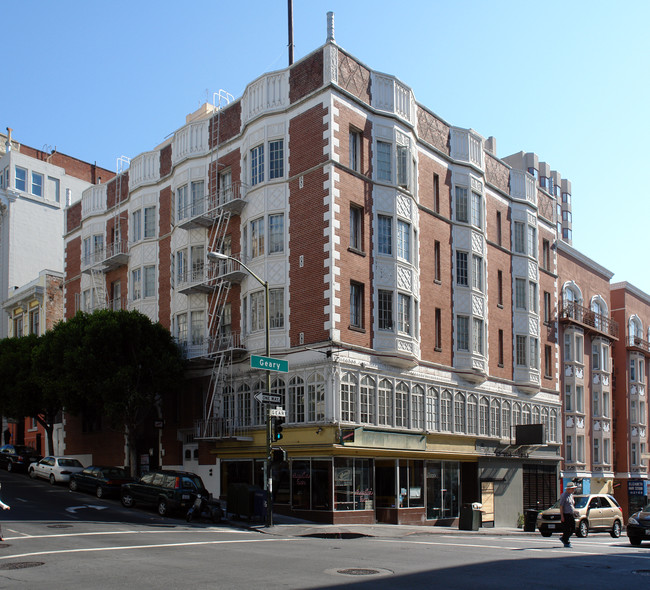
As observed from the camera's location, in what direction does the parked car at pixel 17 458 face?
facing away from the viewer and to the left of the viewer

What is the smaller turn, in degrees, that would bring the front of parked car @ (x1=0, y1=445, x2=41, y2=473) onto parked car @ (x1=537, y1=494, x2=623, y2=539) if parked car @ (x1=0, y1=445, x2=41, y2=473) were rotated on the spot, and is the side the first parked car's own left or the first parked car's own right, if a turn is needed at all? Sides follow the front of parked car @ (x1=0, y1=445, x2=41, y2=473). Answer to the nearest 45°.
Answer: approximately 180°

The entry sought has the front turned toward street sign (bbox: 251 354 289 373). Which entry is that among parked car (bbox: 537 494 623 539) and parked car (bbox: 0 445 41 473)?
parked car (bbox: 537 494 623 539)

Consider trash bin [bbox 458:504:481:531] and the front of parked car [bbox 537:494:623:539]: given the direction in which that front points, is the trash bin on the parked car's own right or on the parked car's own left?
on the parked car's own right

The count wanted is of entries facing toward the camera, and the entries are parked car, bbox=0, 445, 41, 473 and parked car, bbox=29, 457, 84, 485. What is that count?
0

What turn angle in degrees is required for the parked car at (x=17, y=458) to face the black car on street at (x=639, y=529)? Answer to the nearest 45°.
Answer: approximately 180°

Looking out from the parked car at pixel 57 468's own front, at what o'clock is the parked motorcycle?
The parked motorcycle is roughly at 7 o'clock from the parked car.

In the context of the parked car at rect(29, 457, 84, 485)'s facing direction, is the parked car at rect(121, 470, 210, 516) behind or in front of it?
behind

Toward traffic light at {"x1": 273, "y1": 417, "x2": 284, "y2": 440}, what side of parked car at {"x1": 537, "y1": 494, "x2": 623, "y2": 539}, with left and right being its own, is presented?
front

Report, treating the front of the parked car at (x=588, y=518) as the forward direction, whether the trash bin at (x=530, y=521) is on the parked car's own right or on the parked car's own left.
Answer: on the parked car's own right

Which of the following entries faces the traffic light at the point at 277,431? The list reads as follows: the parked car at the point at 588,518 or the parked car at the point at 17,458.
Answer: the parked car at the point at 588,518

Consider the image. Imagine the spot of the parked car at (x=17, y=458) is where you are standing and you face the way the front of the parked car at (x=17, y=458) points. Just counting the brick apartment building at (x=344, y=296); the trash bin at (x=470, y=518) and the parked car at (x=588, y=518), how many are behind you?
3
